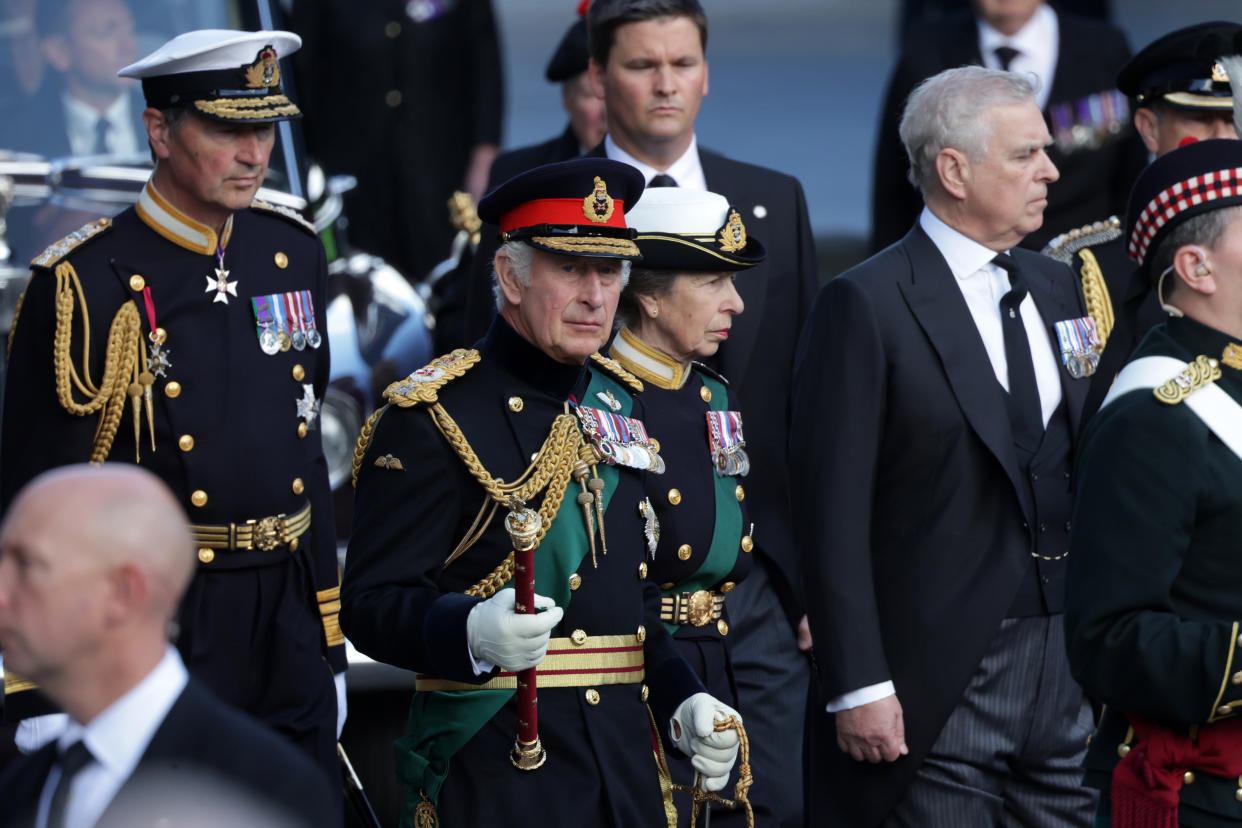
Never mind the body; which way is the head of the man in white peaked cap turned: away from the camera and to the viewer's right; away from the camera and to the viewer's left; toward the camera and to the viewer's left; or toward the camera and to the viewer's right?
toward the camera and to the viewer's right

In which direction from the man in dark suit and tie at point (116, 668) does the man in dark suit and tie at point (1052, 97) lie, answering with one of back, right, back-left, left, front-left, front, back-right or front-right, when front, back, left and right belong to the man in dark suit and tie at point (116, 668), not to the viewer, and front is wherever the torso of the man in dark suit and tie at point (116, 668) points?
back

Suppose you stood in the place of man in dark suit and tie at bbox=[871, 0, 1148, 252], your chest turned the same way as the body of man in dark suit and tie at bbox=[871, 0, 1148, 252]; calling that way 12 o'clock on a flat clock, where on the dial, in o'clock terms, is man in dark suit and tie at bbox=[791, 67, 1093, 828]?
man in dark suit and tie at bbox=[791, 67, 1093, 828] is roughly at 12 o'clock from man in dark suit and tie at bbox=[871, 0, 1148, 252].

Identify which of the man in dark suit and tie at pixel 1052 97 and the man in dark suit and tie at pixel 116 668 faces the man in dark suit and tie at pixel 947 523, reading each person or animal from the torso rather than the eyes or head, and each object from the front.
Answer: the man in dark suit and tie at pixel 1052 97

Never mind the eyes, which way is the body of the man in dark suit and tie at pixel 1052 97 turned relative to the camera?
toward the camera

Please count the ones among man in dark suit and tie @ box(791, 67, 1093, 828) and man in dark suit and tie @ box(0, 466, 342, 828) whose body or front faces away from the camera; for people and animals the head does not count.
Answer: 0

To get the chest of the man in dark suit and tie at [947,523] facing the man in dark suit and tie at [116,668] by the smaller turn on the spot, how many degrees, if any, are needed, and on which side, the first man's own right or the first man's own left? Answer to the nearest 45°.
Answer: approximately 90° to the first man's own right

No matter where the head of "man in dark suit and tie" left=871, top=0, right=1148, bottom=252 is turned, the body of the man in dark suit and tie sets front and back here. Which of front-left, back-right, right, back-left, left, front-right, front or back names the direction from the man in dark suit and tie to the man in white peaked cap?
front-right

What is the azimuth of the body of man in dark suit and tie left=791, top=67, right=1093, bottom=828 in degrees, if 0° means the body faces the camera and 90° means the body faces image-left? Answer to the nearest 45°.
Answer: approximately 315°

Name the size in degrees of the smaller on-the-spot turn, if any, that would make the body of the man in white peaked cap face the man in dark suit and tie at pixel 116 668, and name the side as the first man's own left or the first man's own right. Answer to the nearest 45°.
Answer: approximately 45° to the first man's own right

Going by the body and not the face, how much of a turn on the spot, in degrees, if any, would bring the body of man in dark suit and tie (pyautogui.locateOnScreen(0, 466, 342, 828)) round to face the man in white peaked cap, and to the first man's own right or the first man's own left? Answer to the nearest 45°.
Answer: approximately 135° to the first man's own right

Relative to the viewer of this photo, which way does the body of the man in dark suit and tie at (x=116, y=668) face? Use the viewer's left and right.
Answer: facing the viewer and to the left of the viewer

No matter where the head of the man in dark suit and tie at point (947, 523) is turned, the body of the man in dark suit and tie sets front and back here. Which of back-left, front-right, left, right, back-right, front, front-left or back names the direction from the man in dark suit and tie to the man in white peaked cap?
back-right

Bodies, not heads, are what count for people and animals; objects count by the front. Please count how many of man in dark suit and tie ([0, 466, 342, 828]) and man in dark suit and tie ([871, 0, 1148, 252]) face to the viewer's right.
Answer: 0
